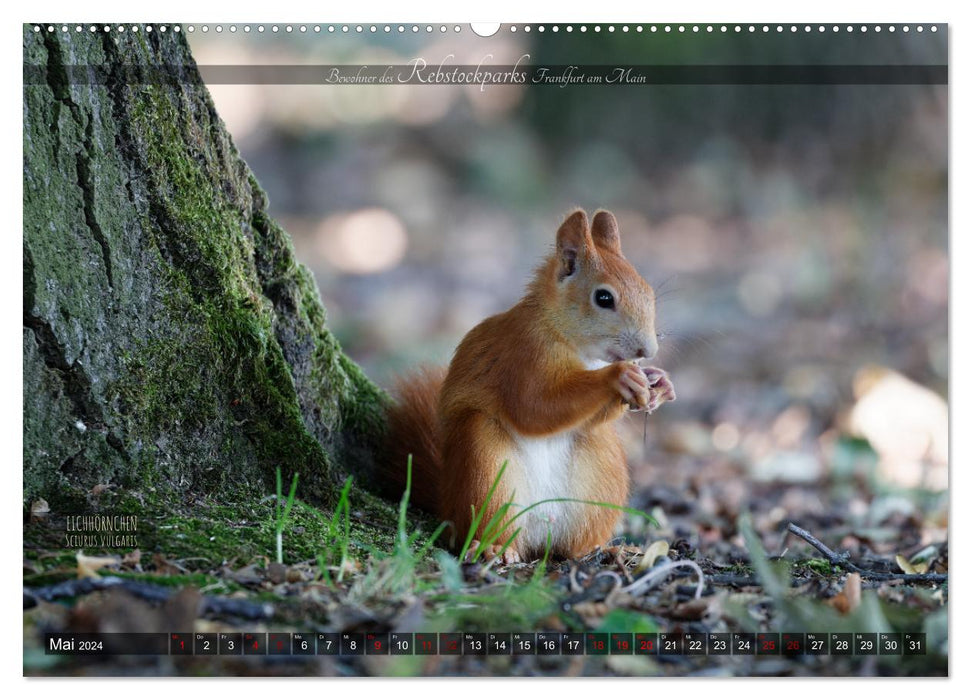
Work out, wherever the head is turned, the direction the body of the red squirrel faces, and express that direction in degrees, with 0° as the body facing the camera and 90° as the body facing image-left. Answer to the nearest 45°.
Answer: approximately 315°

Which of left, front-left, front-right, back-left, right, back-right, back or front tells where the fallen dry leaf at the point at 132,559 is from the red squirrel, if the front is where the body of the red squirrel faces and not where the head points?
right

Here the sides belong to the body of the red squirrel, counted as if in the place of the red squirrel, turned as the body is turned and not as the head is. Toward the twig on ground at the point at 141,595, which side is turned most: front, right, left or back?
right

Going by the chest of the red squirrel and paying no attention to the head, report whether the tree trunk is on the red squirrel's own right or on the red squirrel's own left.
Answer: on the red squirrel's own right
